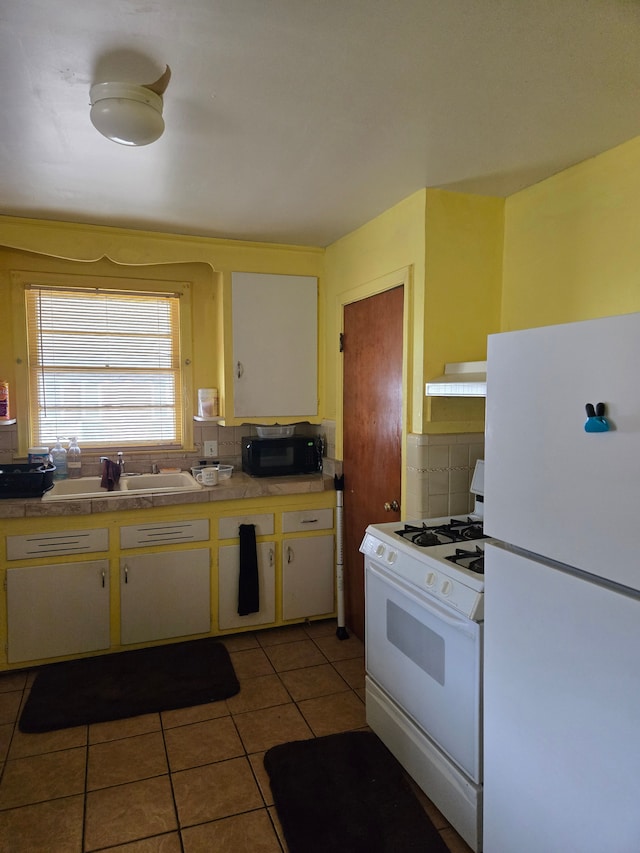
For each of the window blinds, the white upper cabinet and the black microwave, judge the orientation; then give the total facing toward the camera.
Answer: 3

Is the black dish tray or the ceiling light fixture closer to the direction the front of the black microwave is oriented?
the ceiling light fixture

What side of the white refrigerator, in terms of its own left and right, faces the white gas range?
right

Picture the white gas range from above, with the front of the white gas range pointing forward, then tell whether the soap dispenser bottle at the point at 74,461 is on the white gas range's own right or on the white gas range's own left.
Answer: on the white gas range's own right

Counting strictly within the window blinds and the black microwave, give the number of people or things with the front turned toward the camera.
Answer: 2

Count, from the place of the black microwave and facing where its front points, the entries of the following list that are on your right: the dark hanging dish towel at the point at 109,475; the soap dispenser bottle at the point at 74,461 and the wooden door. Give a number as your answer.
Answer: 2

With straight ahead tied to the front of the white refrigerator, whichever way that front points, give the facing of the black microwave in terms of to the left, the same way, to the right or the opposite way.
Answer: to the left

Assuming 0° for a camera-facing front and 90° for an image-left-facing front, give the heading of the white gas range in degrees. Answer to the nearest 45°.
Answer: approximately 45°

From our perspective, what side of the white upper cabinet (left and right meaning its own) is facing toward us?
front

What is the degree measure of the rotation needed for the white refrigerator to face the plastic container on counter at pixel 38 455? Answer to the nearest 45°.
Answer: approximately 45° to its right

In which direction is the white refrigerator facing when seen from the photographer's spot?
facing the viewer and to the left of the viewer

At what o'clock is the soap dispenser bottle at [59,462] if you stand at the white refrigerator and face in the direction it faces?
The soap dispenser bottle is roughly at 2 o'clock from the white refrigerator.
